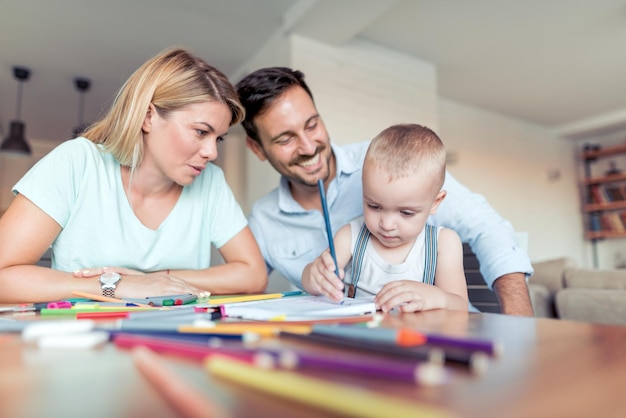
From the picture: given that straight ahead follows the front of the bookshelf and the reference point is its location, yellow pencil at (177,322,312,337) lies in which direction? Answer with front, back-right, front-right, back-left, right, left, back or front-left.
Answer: front-left

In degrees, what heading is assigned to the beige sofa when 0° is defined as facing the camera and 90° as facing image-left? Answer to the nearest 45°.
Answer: approximately 0°

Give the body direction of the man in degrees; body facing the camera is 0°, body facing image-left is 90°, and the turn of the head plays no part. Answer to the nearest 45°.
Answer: approximately 0°

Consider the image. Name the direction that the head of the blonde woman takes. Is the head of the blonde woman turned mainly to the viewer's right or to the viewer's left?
to the viewer's right

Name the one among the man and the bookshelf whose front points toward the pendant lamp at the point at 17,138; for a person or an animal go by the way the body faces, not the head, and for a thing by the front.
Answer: the bookshelf

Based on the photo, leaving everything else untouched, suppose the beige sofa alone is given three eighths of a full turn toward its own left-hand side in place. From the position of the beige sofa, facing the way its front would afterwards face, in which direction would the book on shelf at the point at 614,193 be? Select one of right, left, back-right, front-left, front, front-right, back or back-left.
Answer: front-left

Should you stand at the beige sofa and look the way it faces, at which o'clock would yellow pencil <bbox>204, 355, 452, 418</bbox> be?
The yellow pencil is roughly at 12 o'clock from the beige sofa.

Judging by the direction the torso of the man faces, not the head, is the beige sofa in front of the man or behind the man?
behind

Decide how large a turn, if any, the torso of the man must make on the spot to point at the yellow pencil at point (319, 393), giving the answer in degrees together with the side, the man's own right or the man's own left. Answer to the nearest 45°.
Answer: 0° — they already face it

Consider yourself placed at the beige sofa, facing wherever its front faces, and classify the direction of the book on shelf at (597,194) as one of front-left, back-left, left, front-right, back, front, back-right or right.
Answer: back

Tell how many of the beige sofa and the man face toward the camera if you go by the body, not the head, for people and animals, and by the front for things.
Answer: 2

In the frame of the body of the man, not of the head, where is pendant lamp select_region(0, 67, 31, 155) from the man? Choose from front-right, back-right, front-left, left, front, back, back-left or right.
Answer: back-right

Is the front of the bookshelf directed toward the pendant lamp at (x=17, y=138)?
yes

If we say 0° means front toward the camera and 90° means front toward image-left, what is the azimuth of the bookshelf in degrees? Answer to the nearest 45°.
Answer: approximately 45°
